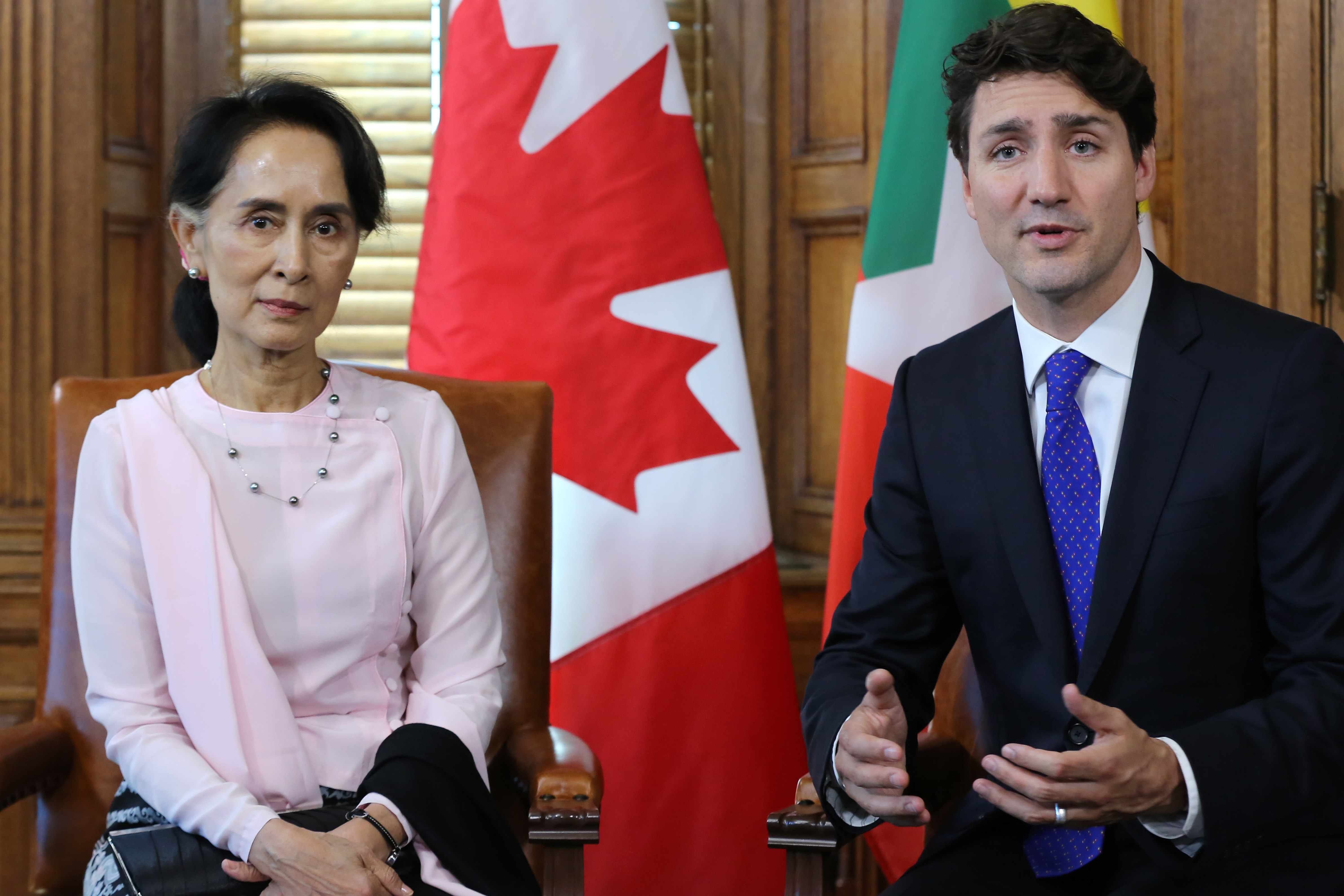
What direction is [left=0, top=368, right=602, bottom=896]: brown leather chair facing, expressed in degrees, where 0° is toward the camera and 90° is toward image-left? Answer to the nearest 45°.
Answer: approximately 0°

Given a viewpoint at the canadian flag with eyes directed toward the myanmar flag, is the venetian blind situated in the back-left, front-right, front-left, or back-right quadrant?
back-left

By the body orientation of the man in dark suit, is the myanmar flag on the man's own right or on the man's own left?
on the man's own right

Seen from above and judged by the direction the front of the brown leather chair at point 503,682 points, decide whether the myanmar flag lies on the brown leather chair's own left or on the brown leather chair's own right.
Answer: on the brown leather chair's own left

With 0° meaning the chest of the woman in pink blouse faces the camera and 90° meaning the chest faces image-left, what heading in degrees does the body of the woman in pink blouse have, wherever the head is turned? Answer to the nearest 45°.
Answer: approximately 0°

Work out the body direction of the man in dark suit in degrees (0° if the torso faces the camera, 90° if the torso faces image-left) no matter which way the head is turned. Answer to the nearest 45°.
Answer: approximately 45°
